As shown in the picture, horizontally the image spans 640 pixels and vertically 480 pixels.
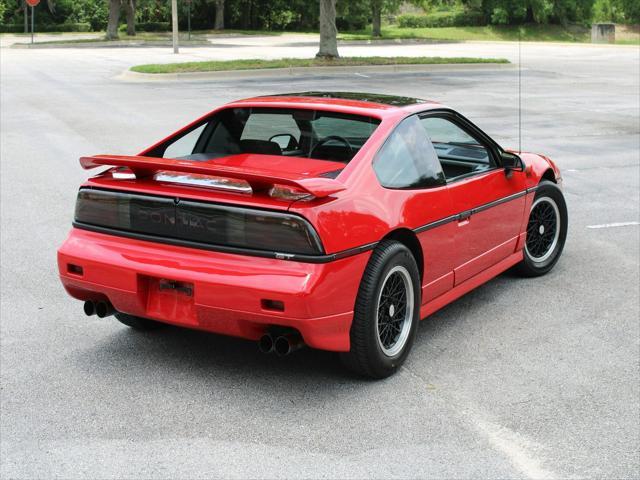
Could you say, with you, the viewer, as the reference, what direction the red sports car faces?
facing away from the viewer and to the right of the viewer
